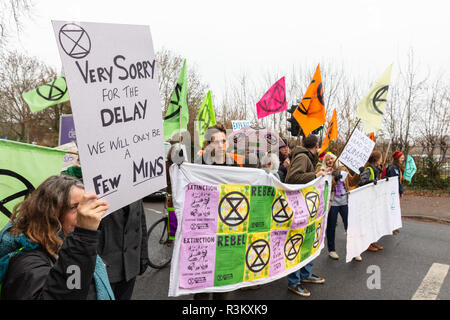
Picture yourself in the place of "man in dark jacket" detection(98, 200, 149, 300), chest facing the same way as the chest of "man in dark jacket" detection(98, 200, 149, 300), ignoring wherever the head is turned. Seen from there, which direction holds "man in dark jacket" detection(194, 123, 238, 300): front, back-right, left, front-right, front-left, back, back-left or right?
left

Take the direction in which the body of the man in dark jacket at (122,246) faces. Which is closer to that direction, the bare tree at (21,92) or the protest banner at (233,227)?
the protest banner

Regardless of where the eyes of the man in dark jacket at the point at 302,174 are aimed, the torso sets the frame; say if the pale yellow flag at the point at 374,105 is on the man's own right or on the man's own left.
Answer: on the man's own left

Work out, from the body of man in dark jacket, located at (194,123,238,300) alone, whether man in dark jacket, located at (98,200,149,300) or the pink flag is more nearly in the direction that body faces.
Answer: the man in dark jacket

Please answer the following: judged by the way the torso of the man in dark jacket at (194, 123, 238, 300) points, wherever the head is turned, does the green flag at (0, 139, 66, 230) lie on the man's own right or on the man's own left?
on the man's own right

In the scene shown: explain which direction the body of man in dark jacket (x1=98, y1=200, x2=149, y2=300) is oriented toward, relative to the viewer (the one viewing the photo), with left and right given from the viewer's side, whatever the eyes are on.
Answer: facing the viewer and to the right of the viewer

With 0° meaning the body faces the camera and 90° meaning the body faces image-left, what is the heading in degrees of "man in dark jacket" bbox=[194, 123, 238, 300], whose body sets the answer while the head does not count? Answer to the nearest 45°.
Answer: approximately 0°

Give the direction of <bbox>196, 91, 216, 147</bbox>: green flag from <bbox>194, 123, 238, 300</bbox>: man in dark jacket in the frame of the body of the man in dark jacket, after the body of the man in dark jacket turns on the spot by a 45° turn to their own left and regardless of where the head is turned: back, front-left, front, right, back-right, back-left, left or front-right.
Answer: back-left
